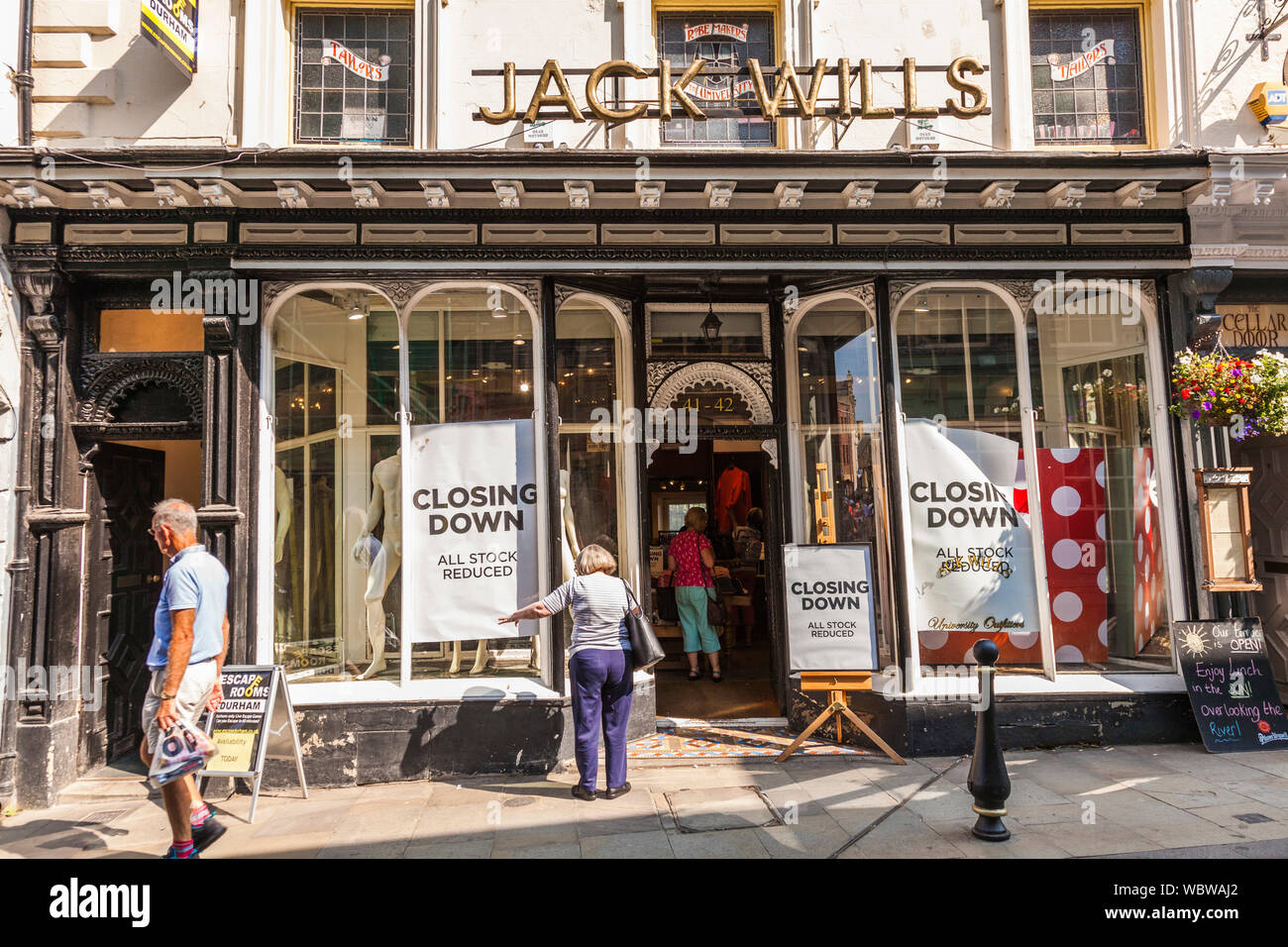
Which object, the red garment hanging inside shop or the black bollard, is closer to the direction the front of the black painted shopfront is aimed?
the black bollard

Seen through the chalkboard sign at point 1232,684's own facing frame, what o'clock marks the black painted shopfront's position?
The black painted shopfront is roughly at 2 o'clock from the chalkboard sign.

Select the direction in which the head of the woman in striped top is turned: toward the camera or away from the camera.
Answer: away from the camera

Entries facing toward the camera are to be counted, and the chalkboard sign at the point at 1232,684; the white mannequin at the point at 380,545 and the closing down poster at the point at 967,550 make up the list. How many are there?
3

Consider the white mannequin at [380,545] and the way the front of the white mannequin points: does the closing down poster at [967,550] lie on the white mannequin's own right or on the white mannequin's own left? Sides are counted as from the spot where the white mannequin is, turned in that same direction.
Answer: on the white mannequin's own left

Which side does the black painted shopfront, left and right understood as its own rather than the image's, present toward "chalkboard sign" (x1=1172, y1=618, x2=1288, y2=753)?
left

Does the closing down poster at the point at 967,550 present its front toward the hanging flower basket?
no

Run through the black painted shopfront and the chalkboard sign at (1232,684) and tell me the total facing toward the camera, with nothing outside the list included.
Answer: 2

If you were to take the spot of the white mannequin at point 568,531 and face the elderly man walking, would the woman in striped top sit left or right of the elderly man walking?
left

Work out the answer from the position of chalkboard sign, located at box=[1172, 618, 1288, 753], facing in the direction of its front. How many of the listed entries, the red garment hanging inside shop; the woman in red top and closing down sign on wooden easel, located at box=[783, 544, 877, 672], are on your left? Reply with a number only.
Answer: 0

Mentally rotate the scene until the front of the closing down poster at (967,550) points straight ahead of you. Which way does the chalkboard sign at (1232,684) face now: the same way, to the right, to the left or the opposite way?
the same way

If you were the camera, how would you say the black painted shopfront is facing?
facing the viewer

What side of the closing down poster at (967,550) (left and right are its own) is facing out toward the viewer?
front

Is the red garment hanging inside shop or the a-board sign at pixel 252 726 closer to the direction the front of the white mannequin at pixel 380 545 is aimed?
the a-board sign

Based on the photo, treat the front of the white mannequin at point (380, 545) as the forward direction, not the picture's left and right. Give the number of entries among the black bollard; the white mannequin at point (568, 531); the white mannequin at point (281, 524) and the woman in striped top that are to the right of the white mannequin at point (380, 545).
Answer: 1
